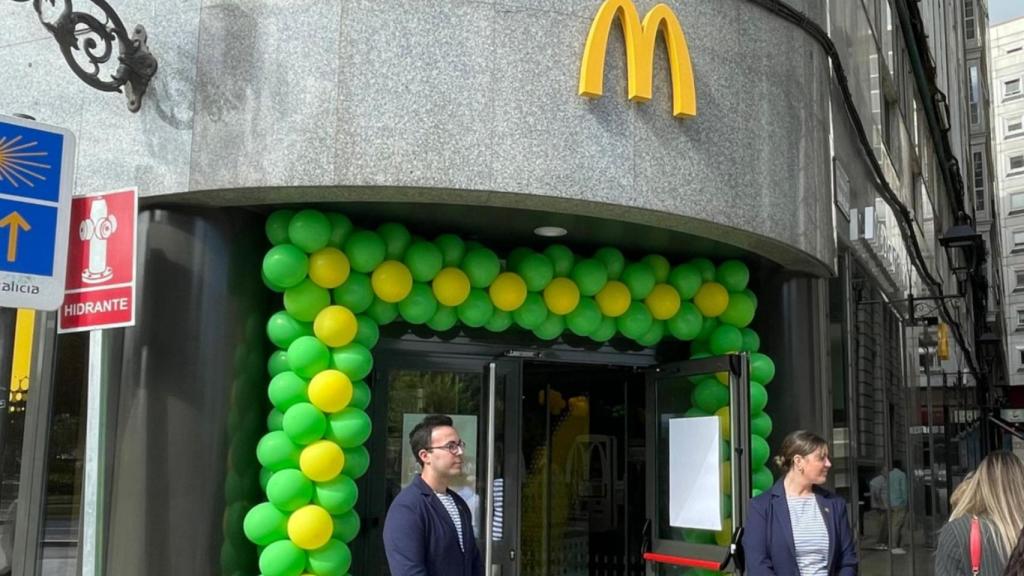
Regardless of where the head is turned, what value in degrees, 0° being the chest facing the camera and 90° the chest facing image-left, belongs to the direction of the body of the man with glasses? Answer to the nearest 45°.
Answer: approximately 315°

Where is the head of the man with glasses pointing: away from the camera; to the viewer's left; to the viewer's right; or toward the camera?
to the viewer's right

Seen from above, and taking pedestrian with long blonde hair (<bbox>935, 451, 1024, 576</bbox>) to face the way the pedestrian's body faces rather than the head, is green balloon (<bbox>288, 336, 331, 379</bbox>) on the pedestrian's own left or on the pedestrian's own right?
on the pedestrian's own left

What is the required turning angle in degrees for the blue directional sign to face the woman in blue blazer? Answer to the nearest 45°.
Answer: approximately 90° to its left

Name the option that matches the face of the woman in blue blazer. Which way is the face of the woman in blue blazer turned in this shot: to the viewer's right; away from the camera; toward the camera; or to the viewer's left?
to the viewer's right

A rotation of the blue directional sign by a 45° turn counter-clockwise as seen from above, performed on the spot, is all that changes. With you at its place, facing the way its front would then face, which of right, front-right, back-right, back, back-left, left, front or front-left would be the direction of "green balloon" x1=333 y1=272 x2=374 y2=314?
left

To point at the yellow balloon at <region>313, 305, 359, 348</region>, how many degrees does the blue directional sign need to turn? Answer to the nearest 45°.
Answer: approximately 135° to its left

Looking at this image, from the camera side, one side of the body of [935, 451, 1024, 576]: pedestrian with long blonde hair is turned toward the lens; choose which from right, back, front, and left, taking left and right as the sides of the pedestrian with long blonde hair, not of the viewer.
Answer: back

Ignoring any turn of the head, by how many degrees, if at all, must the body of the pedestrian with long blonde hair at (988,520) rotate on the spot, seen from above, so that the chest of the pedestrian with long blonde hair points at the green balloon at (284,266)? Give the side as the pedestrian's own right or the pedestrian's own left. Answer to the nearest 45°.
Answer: approximately 90° to the pedestrian's own left

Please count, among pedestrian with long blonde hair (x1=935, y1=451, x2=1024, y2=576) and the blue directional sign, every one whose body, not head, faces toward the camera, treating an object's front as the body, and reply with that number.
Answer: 1

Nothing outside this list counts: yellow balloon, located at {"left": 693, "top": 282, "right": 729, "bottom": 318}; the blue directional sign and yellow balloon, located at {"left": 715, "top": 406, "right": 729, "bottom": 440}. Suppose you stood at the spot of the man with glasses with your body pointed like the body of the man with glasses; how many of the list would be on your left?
2

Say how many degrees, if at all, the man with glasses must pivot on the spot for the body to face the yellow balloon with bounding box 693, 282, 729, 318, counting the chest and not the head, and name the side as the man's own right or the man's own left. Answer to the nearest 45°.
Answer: approximately 90° to the man's own left
